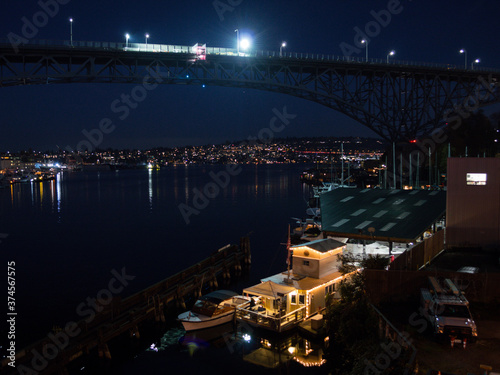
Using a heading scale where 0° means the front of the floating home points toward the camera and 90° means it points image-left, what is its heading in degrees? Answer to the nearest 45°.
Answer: approximately 45°

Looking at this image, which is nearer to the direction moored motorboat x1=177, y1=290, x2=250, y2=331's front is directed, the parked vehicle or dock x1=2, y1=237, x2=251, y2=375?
the dock

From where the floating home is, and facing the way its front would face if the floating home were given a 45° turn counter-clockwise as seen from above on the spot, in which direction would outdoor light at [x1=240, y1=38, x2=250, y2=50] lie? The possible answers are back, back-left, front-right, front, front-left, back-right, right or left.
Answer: back

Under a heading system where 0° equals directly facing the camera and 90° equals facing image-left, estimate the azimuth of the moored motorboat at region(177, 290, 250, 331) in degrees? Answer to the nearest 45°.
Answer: approximately 45°

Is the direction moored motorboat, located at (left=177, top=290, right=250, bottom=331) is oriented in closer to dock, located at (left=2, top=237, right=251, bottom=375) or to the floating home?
the dock

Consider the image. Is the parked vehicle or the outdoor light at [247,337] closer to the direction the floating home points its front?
the outdoor light
